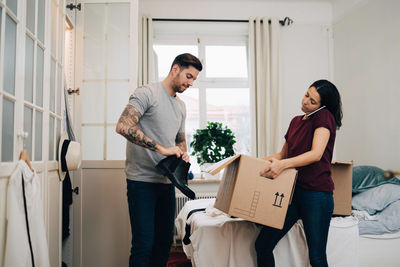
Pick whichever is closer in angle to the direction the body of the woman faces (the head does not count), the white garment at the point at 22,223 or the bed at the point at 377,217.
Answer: the white garment

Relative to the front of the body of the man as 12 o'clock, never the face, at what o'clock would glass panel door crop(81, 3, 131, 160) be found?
The glass panel door is roughly at 7 o'clock from the man.

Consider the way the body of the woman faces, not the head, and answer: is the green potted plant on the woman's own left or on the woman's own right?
on the woman's own right

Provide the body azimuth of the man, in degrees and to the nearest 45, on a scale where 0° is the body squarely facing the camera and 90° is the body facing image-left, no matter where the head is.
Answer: approximately 315°

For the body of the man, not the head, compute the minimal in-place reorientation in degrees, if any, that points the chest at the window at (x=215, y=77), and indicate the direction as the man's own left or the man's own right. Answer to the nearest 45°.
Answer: approximately 135° to the man's own left

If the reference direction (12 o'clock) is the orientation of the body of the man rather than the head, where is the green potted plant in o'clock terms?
The green potted plant is roughly at 8 o'clock from the man.

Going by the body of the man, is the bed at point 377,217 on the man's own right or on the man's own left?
on the man's own left

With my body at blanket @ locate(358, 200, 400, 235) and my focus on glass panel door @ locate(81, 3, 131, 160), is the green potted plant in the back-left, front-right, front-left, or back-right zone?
front-right

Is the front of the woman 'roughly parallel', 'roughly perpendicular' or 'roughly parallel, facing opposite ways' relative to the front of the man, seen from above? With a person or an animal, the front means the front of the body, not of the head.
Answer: roughly perpendicular

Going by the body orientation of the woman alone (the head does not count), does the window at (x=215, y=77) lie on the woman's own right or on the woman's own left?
on the woman's own right

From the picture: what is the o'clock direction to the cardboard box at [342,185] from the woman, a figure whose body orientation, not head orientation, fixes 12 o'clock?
The cardboard box is roughly at 5 o'clock from the woman.

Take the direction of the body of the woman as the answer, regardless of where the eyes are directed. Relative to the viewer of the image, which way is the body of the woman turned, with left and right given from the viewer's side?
facing the viewer and to the left of the viewer
